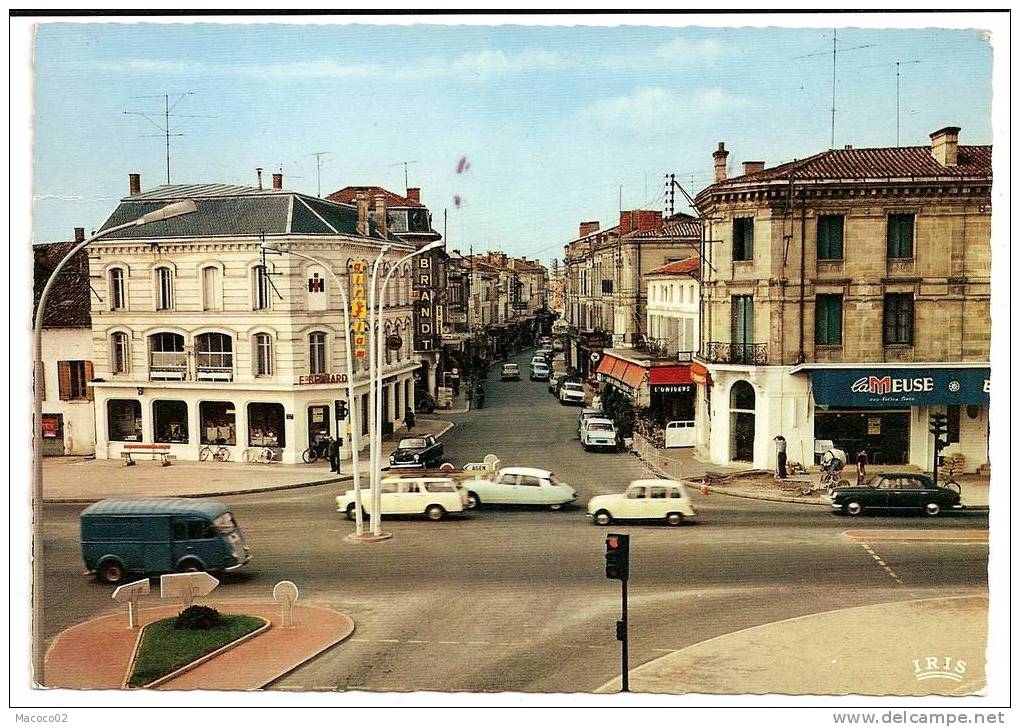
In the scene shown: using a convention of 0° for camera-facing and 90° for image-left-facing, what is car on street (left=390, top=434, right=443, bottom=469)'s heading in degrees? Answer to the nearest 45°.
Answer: approximately 45°

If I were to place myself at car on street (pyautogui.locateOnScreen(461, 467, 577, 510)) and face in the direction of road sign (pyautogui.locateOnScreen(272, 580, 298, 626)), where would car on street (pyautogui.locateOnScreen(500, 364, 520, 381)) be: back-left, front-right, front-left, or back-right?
back-right

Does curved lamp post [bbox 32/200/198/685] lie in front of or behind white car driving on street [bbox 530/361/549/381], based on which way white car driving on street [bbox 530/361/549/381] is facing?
in front

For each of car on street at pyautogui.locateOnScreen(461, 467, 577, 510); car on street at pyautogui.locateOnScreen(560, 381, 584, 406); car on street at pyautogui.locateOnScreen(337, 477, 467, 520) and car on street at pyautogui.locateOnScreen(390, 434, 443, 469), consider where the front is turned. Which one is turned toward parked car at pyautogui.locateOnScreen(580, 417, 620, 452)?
car on street at pyautogui.locateOnScreen(560, 381, 584, 406)

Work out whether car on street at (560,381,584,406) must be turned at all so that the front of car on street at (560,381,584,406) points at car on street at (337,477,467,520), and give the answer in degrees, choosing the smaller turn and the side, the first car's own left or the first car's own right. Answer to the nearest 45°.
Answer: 0° — it already faces it

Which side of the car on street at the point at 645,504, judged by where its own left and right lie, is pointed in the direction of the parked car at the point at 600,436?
right

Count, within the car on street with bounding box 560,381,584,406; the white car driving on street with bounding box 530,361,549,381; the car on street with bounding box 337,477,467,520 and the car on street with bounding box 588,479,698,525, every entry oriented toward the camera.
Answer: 2

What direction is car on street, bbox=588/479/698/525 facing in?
to the viewer's left

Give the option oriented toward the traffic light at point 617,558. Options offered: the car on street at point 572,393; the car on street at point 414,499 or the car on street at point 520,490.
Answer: the car on street at point 572,393
